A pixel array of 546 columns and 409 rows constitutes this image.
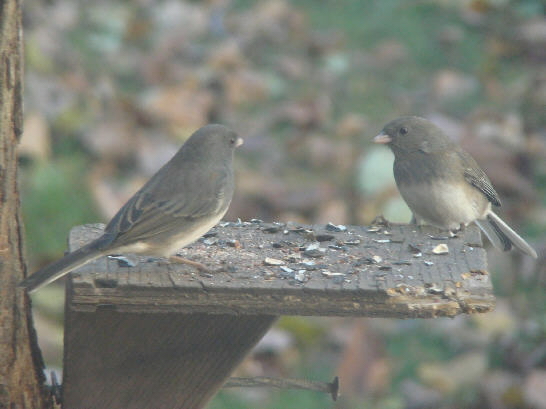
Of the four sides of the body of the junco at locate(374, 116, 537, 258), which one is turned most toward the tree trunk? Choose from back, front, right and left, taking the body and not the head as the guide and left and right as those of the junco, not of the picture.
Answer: front

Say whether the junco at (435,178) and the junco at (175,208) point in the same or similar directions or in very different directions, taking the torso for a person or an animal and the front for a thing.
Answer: very different directions

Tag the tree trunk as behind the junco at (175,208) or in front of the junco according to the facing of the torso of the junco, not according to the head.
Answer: behind

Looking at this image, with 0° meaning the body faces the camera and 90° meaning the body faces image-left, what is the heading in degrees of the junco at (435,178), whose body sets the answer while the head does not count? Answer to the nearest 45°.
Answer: approximately 45°

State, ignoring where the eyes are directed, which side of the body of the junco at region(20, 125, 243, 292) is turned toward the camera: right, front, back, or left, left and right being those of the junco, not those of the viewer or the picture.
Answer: right

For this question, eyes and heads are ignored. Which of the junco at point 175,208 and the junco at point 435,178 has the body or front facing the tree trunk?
the junco at point 435,178

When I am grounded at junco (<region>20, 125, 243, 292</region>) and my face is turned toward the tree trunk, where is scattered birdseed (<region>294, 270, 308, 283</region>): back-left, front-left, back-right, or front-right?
back-left

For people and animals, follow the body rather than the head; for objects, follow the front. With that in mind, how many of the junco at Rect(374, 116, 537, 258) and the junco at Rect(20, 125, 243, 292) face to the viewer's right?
1

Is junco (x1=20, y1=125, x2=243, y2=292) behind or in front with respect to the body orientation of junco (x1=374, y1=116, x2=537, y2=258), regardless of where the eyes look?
in front
